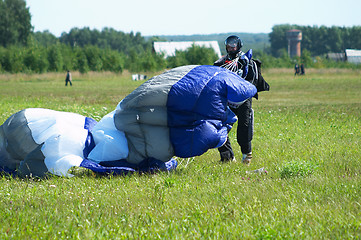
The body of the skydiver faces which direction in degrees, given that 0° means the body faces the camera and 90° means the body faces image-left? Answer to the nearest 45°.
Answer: approximately 45°
